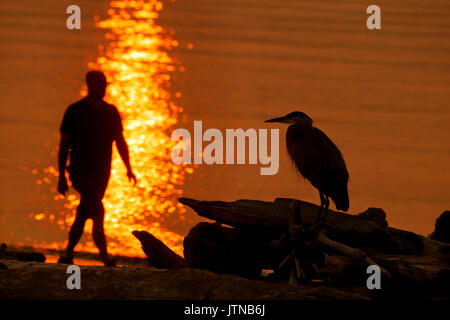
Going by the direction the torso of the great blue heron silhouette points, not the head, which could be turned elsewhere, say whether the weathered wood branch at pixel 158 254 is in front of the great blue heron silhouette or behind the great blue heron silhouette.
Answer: in front

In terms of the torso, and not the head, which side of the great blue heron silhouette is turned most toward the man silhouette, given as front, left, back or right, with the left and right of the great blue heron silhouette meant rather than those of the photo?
front

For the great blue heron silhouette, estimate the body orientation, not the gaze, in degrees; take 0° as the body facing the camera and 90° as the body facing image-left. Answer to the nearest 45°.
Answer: approximately 90°
